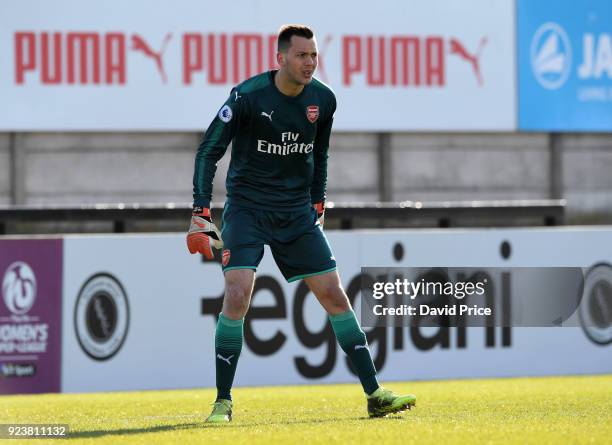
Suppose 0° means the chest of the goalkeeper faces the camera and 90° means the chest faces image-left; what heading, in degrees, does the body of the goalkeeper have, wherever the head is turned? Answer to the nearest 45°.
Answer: approximately 315°

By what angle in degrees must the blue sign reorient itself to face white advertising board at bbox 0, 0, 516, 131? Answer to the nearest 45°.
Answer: approximately 45° to its right

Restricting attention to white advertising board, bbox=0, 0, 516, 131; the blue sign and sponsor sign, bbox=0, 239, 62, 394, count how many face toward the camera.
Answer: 3

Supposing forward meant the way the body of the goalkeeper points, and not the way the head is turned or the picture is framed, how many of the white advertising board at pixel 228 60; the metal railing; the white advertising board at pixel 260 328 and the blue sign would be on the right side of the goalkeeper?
0

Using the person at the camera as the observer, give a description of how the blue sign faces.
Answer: facing the viewer

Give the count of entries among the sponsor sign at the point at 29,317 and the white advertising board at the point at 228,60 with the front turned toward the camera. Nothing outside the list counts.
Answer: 2

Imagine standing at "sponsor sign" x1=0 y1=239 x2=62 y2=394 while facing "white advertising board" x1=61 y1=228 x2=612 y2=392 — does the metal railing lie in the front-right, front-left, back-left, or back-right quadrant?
front-left

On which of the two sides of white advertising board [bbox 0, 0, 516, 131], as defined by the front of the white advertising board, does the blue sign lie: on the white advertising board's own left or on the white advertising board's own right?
on the white advertising board's own left

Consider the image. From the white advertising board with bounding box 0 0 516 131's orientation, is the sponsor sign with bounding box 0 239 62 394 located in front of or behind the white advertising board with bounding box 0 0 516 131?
in front

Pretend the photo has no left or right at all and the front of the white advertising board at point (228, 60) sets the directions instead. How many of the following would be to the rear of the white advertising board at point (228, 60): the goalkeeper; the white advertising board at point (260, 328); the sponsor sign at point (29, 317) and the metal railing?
0

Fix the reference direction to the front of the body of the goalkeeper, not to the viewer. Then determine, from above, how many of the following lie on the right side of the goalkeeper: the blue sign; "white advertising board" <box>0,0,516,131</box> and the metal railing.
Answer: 0

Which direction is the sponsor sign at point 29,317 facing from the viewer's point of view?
toward the camera

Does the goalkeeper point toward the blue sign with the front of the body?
no

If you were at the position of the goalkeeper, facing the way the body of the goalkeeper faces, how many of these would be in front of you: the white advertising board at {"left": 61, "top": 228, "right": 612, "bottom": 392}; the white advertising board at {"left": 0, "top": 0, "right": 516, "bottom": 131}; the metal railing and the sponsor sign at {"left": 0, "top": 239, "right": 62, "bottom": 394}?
0

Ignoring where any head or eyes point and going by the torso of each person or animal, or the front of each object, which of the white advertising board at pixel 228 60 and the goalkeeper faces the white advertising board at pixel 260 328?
the white advertising board at pixel 228 60

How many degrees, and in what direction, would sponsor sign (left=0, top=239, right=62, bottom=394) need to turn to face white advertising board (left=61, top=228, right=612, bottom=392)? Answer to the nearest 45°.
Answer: approximately 90° to its left

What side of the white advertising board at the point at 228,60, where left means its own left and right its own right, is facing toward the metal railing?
front
